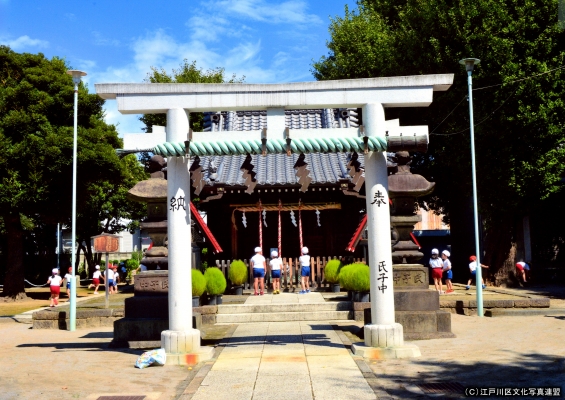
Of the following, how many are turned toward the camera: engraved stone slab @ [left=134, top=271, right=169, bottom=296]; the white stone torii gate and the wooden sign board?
3

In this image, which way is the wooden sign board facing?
toward the camera

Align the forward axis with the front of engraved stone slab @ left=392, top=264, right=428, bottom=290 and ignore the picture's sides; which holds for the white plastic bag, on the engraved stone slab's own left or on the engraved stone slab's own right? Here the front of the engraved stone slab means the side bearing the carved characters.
on the engraved stone slab's own right

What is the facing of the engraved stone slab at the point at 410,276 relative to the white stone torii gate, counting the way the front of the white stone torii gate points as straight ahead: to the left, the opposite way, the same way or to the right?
the same way

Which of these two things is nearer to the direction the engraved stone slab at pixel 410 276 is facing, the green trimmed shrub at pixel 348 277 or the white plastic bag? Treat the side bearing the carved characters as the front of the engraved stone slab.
the white plastic bag

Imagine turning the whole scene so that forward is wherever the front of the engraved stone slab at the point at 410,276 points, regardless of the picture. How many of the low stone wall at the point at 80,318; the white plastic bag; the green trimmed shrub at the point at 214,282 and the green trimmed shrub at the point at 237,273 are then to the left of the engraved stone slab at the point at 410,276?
0

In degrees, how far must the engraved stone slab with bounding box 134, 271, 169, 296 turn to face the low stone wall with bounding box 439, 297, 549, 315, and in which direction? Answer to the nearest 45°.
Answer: approximately 90° to its left

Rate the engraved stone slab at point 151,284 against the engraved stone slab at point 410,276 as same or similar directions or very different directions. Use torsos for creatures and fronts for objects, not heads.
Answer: same or similar directions

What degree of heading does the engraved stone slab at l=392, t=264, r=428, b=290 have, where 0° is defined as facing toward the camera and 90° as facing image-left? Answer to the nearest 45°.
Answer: approximately 0°

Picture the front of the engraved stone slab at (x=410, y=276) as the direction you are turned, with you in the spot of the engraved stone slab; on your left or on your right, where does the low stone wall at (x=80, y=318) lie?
on your right

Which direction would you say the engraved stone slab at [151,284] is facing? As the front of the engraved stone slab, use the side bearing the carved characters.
toward the camera

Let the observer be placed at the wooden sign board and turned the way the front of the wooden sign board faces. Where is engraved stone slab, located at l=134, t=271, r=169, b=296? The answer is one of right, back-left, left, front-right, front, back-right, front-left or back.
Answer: front

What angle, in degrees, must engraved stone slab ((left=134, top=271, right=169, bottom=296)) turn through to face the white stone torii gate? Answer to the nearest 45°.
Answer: approximately 45° to its left

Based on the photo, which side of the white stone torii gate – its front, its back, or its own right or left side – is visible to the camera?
front

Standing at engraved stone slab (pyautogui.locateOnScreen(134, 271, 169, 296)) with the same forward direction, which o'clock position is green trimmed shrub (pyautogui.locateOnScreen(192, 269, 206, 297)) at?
The green trimmed shrub is roughly at 7 o'clock from the engraved stone slab.

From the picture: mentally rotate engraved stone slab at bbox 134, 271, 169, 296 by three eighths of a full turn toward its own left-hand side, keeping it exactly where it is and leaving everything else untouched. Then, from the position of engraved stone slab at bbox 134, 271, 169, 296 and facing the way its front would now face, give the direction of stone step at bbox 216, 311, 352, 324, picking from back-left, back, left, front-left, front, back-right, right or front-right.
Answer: front

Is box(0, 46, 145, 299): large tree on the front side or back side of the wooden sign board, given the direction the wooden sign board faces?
on the back side

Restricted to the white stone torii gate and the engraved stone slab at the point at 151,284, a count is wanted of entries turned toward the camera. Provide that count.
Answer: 2

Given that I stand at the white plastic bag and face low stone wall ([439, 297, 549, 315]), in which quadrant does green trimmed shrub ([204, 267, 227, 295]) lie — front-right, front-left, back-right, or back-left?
front-left
